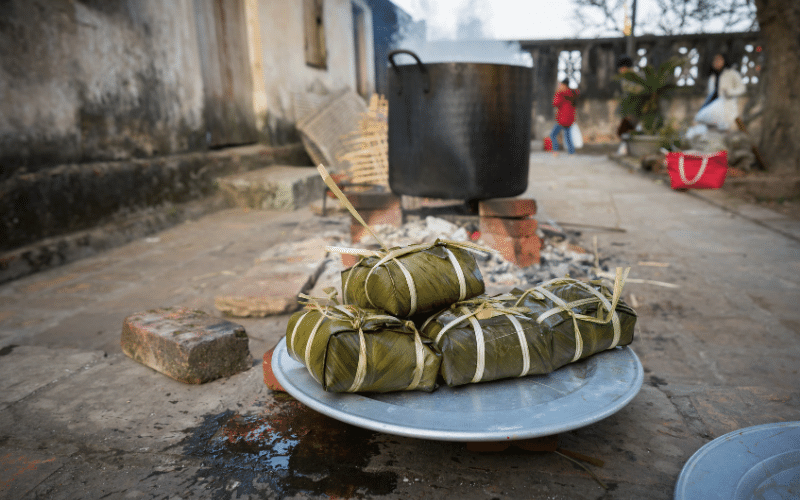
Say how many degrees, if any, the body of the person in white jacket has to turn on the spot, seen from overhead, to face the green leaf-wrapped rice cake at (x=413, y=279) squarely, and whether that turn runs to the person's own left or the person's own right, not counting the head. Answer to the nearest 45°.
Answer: approximately 45° to the person's own left

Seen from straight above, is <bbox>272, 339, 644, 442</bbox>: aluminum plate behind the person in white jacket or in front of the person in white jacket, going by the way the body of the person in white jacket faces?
in front

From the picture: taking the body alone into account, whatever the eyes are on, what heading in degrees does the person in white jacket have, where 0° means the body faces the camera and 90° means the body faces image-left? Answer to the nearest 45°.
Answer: approximately 45°

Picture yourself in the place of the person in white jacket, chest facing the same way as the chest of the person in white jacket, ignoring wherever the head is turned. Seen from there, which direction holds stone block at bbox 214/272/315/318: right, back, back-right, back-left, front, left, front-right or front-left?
front-left

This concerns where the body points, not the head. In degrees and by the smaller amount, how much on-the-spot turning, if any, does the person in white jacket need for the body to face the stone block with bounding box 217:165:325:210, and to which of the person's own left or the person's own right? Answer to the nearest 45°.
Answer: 0° — they already face it

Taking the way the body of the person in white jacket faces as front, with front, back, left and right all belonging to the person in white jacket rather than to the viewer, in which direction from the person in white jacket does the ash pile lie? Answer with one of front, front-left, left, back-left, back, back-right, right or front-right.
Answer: front-left

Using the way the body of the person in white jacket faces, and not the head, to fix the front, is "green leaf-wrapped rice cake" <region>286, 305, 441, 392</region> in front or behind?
in front

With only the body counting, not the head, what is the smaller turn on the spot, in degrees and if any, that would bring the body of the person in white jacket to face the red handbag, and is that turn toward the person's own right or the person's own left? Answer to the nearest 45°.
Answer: approximately 45° to the person's own left
